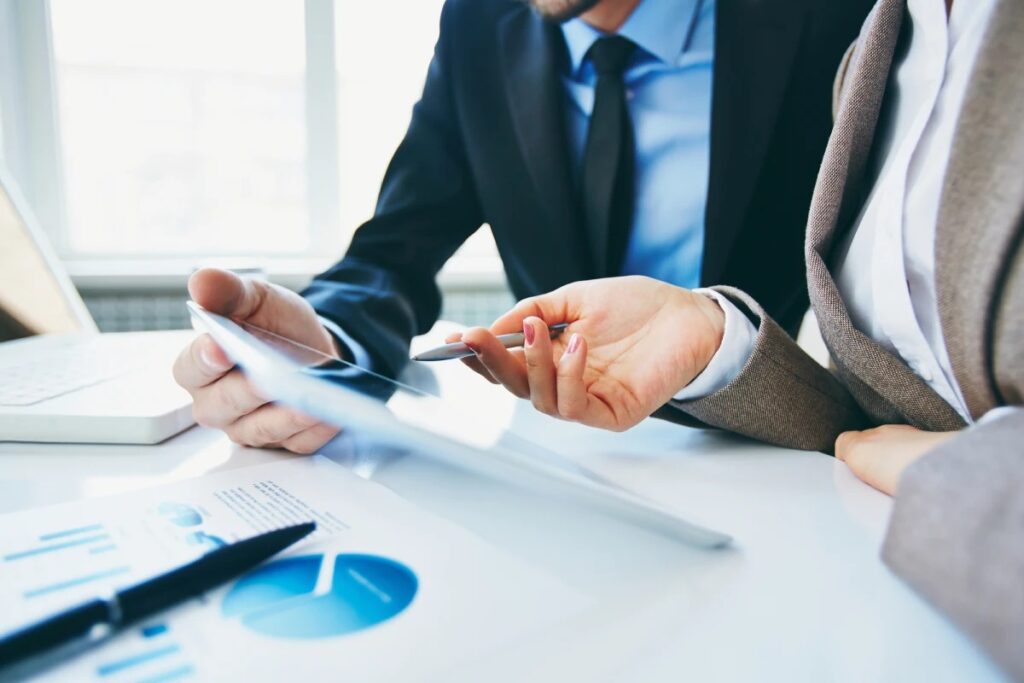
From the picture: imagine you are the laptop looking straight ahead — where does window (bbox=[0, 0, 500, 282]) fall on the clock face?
The window is roughly at 8 o'clock from the laptop.

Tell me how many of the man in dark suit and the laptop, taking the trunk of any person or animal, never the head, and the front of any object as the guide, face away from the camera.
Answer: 0

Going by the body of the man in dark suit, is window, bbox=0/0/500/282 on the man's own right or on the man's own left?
on the man's own right

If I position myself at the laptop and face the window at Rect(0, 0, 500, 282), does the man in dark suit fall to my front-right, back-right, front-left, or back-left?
front-right

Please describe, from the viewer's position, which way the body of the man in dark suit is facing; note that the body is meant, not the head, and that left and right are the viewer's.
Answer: facing the viewer and to the left of the viewer

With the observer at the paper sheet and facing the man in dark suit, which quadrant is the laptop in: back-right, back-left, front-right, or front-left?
front-left

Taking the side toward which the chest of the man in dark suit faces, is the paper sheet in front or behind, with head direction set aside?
in front

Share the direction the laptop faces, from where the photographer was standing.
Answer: facing the viewer and to the right of the viewer
